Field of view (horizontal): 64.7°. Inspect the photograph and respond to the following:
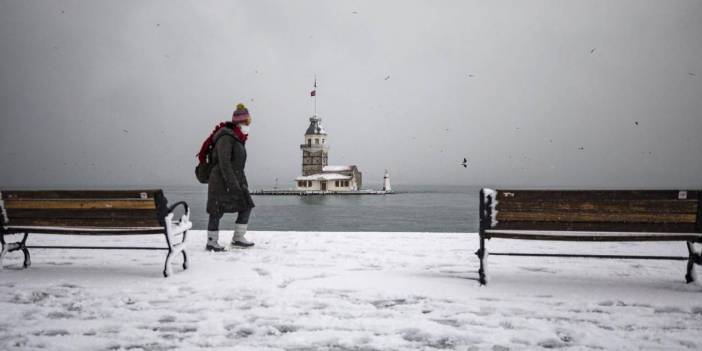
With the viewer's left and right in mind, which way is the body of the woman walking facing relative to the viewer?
facing to the right of the viewer

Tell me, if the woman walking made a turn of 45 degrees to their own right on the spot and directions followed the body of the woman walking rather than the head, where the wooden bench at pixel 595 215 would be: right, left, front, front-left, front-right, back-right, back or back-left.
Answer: front

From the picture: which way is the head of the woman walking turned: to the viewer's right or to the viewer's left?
to the viewer's right

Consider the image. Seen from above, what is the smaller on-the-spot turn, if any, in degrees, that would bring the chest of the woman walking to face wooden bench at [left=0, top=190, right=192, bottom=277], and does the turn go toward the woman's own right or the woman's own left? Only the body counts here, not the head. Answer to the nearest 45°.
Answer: approximately 135° to the woman's own right
